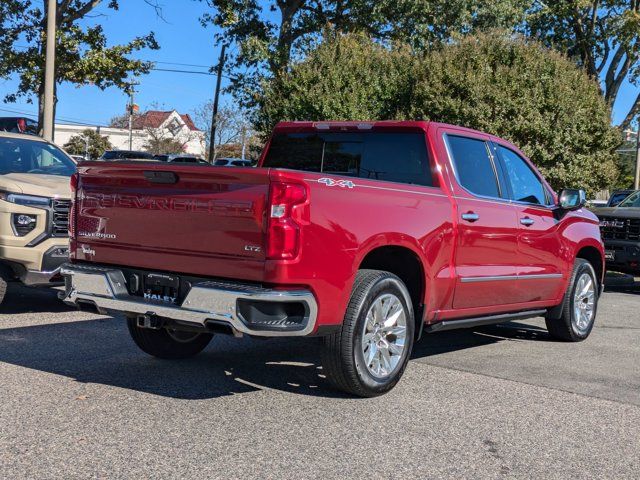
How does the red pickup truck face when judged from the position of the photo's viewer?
facing away from the viewer and to the right of the viewer

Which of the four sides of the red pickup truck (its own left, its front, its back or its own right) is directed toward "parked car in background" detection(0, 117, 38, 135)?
left

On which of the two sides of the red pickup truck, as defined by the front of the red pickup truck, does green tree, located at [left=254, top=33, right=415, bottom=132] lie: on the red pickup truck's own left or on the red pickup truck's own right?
on the red pickup truck's own left

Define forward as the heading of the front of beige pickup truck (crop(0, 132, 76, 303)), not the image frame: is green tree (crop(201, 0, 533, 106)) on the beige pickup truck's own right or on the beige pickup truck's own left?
on the beige pickup truck's own left

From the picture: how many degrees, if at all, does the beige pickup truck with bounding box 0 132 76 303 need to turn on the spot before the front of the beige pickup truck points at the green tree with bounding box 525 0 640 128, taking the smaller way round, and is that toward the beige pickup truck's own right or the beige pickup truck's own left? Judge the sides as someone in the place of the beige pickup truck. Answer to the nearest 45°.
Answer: approximately 90° to the beige pickup truck's own left

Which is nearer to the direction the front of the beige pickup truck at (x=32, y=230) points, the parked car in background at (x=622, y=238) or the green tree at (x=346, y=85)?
the parked car in background

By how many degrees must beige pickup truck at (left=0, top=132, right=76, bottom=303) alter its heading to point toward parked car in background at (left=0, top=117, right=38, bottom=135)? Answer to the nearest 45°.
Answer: approximately 135° to its left

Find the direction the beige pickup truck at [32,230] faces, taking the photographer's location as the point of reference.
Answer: facing the viewer and to the right of the viewer

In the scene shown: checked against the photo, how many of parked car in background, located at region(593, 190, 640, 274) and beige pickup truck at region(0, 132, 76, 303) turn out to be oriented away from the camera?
0

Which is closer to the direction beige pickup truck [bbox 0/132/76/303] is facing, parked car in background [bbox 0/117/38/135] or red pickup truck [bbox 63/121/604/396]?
the red pickup truck

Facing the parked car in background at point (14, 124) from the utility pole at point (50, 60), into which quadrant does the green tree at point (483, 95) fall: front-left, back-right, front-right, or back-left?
back-right

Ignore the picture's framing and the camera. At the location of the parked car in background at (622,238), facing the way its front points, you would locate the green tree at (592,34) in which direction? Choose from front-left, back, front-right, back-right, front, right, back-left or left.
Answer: back-right

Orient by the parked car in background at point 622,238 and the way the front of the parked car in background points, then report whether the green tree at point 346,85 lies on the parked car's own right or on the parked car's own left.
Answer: on the parked car's own right
